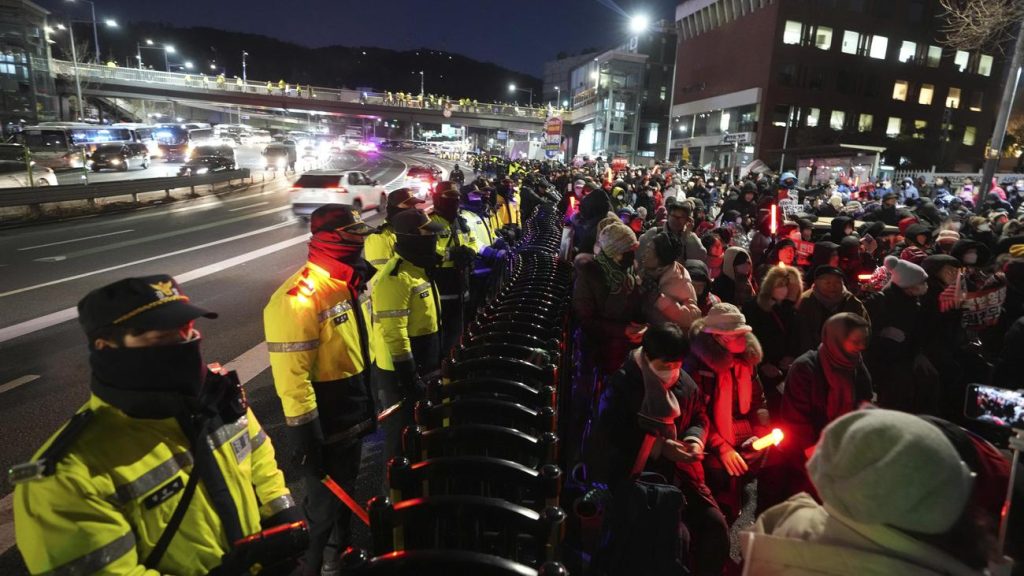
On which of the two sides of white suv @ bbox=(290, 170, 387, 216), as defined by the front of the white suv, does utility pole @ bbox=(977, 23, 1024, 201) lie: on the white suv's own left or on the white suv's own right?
on the white suv's own right

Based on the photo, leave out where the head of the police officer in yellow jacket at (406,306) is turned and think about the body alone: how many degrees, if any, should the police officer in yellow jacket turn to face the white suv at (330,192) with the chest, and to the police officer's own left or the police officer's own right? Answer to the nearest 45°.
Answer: approximately 135° to the police officer's own left

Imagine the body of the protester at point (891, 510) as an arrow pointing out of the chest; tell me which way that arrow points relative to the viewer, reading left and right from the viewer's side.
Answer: facing away from the viewer

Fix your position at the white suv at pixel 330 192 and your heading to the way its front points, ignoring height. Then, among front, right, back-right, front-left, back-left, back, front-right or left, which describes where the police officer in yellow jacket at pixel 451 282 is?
back-right

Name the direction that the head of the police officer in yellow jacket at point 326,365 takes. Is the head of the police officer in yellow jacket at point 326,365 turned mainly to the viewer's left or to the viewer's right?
to the viewer's right

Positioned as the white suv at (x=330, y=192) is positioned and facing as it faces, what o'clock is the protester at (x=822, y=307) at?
The protester is roughly at 4 o'clock from the white suv.

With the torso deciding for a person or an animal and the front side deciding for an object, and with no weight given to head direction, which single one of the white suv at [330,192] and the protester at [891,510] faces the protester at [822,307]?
the protester at [891,510]

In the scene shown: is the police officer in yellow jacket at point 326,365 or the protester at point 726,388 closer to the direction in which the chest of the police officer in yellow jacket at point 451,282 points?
the protester

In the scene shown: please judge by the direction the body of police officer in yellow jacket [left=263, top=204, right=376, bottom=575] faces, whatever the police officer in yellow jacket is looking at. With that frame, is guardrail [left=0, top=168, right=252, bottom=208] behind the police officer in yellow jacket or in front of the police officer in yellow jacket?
behind

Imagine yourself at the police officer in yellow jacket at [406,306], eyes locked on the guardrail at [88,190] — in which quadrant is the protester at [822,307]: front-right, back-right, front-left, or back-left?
back-right

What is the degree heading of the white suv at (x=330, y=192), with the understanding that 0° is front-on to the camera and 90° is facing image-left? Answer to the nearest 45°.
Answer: approximately 225°
